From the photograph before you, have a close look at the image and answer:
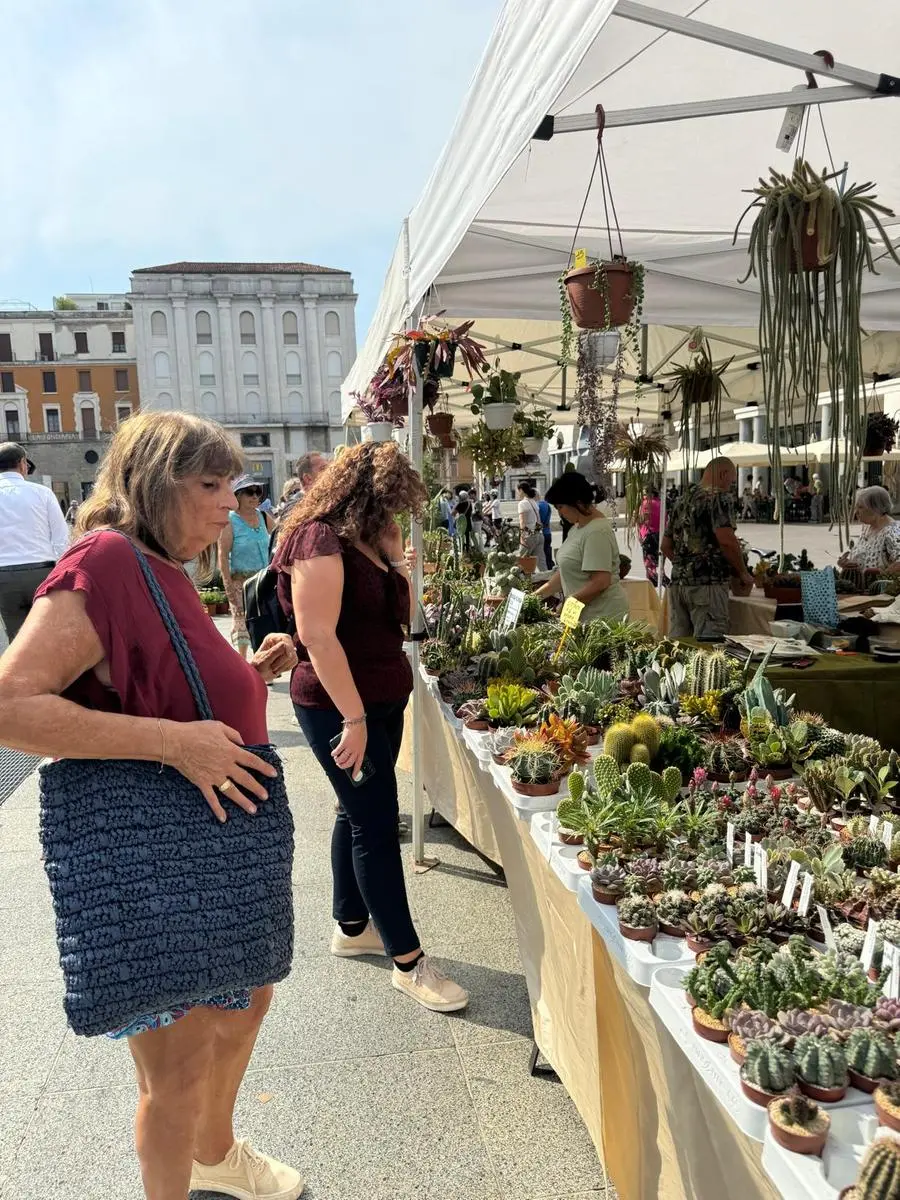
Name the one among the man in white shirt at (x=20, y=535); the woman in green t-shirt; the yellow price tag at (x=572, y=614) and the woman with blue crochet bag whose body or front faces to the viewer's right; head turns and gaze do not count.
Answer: the woman with blue crochet bag

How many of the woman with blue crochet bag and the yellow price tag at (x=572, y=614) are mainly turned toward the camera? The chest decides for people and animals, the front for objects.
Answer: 1

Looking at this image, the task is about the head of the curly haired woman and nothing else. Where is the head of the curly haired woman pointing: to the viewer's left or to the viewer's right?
to the viewer's right

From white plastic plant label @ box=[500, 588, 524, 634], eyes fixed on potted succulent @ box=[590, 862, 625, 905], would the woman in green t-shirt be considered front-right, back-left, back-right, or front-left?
back-left

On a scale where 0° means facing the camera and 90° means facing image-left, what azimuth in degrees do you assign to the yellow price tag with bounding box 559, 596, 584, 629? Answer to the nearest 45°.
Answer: approximately 0°

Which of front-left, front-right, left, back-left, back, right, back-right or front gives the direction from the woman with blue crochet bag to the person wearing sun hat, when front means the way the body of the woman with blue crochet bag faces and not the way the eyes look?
left

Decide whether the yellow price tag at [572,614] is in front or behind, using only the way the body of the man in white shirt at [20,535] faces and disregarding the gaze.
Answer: behind

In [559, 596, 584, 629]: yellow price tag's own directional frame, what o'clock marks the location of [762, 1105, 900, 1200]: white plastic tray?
The white plastic tray is roughly at 12 o'clock from the yellow price tag.

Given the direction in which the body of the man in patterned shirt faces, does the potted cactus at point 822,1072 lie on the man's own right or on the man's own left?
on the man's own right

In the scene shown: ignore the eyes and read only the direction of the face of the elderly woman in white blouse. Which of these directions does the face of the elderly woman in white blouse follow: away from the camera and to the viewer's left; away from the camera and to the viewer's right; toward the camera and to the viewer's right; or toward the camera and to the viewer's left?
toward the camera and to the viewer's left

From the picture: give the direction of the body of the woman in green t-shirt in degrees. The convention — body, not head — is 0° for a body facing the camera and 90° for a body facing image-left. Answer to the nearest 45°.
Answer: approximately 90°

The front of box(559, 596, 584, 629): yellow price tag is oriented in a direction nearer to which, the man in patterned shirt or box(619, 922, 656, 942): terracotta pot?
the terracotta pot

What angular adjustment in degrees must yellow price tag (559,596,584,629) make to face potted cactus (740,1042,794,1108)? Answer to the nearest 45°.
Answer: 0° — it already faces it
